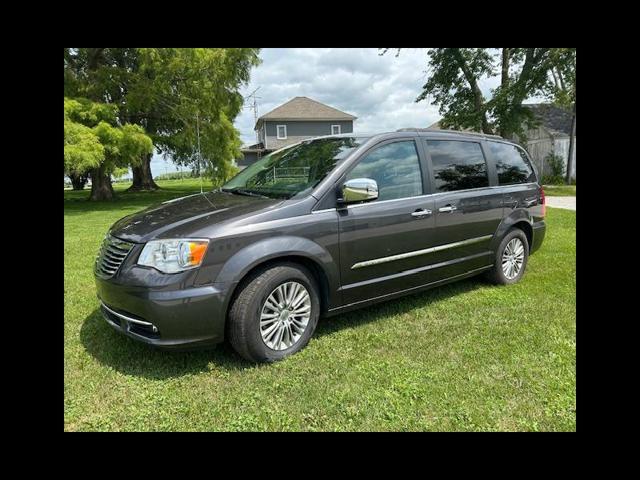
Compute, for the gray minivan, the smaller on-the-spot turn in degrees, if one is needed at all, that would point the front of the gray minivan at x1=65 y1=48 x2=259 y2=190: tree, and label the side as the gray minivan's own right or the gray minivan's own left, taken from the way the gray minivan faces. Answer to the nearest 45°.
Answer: approximately 135° to the gray minivan's own right

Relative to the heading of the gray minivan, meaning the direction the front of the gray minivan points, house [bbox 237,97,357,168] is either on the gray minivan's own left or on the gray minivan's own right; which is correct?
on the gray minivan's own right

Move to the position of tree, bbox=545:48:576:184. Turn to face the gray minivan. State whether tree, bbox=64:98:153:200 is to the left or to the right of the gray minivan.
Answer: right

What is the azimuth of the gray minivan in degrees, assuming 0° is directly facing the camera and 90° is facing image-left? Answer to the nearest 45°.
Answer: approximately 45°

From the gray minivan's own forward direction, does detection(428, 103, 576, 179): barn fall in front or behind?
behind
